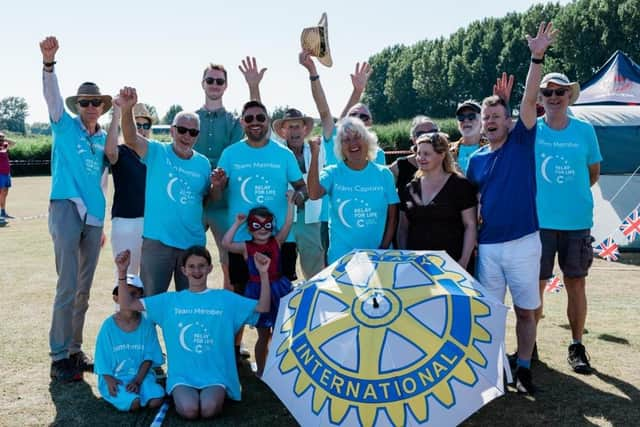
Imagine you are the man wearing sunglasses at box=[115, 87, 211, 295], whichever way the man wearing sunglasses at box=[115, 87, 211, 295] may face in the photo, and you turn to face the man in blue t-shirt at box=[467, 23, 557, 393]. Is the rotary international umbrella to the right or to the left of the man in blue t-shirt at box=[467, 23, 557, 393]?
right

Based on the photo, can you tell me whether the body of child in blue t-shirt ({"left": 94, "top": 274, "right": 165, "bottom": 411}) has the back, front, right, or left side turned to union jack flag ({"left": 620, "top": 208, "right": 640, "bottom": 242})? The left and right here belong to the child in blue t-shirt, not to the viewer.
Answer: left

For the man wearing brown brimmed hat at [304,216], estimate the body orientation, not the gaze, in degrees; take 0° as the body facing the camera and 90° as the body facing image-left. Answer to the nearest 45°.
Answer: approximately 0°

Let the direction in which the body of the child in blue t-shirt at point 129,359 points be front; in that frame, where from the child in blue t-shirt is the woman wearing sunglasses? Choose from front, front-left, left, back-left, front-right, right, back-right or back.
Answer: back

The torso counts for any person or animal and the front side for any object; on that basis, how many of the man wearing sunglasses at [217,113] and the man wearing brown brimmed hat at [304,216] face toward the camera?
2

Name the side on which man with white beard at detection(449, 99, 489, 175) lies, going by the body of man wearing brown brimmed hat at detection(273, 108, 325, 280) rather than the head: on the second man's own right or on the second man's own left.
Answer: on the second man's own left
